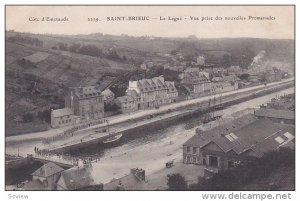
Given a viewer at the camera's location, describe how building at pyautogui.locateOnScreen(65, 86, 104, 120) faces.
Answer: facing the viewer and to the right of the viewer

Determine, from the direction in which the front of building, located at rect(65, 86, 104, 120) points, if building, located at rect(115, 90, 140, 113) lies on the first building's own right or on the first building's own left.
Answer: on the first building's own left

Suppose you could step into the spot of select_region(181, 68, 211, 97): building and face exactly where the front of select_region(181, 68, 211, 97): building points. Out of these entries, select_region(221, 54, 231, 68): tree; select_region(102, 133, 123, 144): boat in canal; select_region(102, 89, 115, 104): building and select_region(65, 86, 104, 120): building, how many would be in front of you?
0

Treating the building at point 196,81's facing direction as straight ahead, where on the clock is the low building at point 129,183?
The low building is roughly at 2 o'clock from the building.

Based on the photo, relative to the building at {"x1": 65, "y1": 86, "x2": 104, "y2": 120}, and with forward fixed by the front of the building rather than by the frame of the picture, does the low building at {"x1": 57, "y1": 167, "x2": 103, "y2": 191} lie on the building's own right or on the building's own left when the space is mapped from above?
on the building's own right

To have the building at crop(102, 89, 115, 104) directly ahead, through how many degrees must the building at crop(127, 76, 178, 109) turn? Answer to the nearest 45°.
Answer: approximately 135° to its right

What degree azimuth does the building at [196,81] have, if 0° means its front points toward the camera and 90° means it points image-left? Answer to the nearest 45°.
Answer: approximately 315°

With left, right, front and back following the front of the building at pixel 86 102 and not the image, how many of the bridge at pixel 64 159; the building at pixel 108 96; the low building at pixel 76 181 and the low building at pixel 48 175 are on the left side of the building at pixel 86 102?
1
